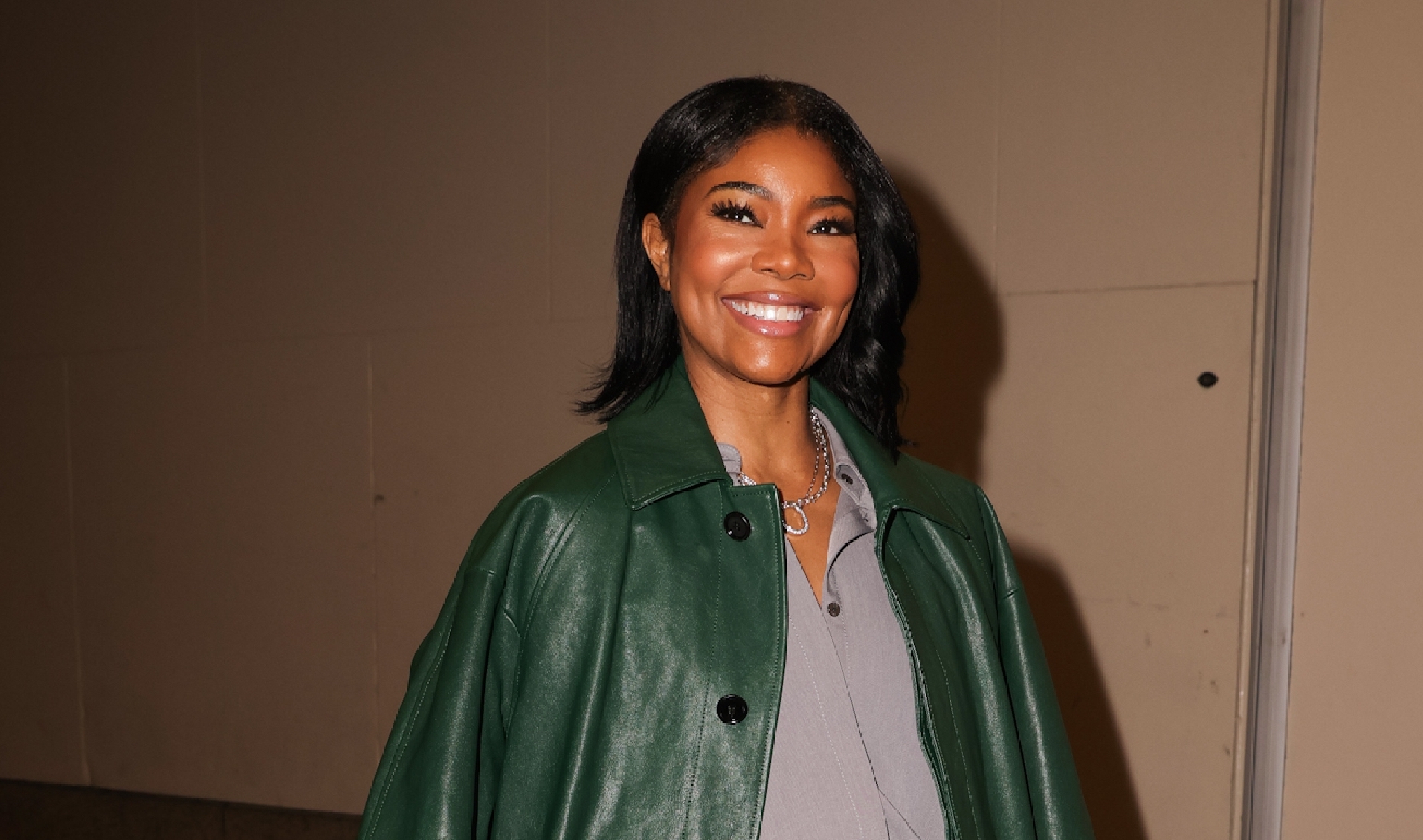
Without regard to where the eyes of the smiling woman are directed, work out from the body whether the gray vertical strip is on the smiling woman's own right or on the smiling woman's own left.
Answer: on the smiling woman's own left

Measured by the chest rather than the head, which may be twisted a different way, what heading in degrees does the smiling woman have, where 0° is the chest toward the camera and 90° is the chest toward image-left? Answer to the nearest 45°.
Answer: approximately 315°
